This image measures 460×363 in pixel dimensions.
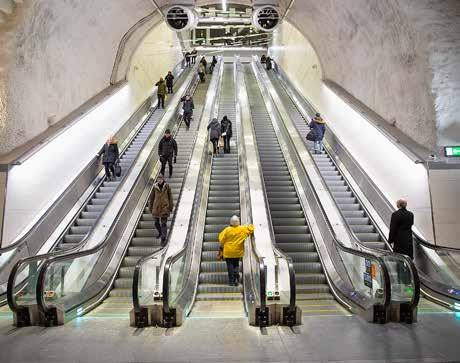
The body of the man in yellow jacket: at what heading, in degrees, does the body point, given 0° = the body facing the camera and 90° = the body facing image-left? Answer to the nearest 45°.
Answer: approximately 180°

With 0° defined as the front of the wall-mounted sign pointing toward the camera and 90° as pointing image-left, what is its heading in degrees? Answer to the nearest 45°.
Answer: approximately 0°

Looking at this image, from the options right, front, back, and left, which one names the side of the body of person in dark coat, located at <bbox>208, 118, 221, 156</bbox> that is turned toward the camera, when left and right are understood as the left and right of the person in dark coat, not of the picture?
back

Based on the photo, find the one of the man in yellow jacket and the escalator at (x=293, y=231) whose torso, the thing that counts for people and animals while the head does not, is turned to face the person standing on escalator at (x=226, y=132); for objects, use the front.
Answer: the man in yellow jacket

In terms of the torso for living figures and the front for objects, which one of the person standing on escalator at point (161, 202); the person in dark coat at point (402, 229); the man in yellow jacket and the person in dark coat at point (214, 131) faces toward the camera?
the person standing on escalator

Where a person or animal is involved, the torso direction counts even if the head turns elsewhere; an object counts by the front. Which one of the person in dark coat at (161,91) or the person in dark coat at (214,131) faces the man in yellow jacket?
the person in dark coat at (161,91)

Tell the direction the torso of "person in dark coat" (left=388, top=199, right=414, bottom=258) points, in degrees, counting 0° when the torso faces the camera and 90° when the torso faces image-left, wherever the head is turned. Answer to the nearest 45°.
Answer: approximately 180°

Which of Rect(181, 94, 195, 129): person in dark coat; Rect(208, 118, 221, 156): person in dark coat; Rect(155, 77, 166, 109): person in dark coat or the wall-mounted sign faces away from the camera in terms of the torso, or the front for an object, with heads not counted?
Rect(208, 118, 221, 156): person in dark coat

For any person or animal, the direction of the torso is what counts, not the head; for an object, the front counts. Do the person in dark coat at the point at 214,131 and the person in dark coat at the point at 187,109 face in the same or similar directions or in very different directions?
very different directions
